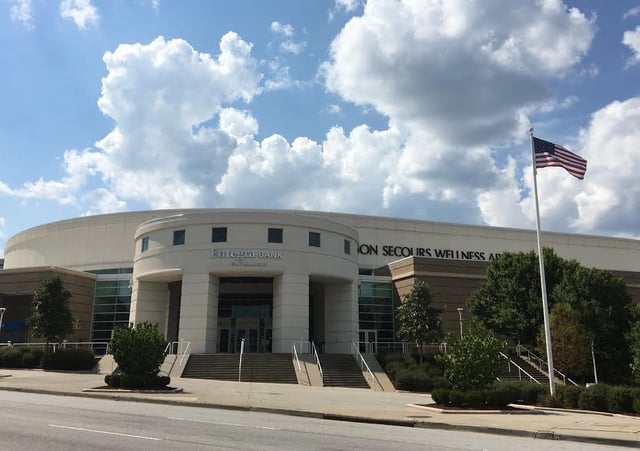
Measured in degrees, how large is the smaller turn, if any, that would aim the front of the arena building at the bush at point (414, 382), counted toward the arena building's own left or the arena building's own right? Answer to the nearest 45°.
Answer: approximately 45° to the arena building's own left

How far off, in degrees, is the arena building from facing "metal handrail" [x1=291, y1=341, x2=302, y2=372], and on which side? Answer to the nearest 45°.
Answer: approximately 45° to its left

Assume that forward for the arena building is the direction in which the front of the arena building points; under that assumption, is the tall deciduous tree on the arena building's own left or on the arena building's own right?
on the arena building's own left

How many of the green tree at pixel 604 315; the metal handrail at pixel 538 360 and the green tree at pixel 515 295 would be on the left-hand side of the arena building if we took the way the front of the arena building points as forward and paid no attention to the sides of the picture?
3

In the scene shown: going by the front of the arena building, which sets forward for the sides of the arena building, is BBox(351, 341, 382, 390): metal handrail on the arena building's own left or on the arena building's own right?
on the arena building's own left

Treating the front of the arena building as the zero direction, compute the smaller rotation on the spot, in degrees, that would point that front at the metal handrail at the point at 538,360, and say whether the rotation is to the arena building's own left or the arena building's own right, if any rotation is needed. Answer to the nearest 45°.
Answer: approximately 90° to the arena building's own left

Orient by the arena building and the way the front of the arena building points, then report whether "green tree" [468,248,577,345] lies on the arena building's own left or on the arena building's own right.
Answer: on the arena building's own left

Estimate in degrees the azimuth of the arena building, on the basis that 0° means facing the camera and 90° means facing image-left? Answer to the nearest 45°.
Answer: approximately 0°

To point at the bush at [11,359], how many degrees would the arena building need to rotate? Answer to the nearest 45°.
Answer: approximately 90° to its right

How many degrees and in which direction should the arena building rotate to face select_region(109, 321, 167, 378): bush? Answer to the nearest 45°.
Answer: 0° — it already faces it

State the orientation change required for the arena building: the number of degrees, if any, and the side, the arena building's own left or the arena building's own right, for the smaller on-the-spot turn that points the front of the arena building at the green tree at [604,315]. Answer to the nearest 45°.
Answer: approximately 90° to the arena building's own left
